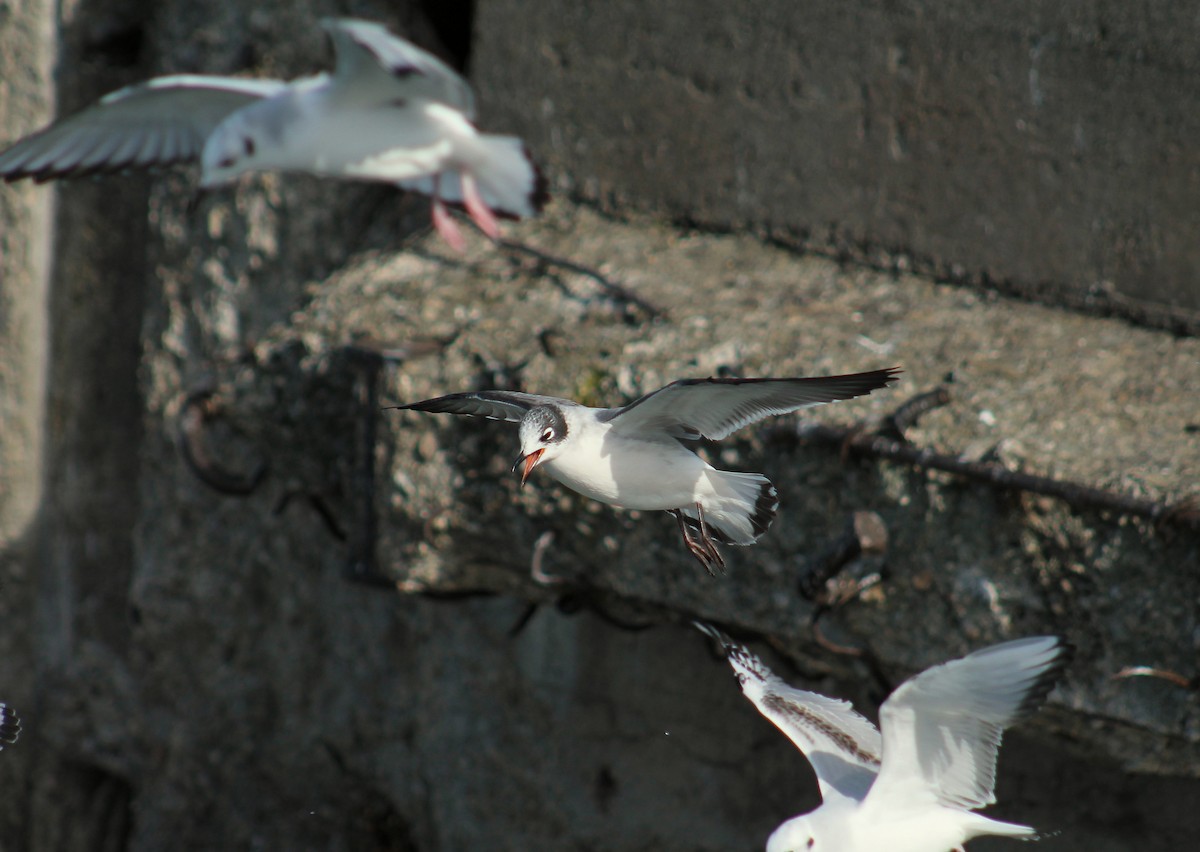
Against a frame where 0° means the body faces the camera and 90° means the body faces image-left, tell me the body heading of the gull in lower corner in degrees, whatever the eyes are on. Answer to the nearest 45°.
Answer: approximately 90°

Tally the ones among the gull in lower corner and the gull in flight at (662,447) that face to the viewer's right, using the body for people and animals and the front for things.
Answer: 0

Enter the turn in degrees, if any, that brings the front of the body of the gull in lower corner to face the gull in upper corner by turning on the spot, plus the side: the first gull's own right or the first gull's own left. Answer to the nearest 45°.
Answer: approximately 45° to the first gull's own right

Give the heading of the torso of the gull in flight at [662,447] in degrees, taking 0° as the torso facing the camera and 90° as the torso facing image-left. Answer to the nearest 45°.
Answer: approximately 45°
